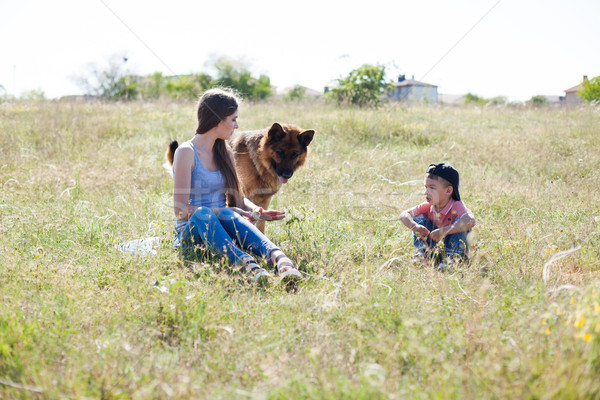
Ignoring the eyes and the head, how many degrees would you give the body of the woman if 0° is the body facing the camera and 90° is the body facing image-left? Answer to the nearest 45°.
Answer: approximately 315°

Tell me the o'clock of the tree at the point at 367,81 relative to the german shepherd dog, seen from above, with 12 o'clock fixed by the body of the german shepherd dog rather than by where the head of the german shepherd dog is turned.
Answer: The tree is roughly at 8 o'clock from the german shepherd dog.

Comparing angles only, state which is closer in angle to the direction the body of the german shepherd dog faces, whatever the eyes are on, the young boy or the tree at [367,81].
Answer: the young boy

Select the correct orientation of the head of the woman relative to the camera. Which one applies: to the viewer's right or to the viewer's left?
to the viewer's right

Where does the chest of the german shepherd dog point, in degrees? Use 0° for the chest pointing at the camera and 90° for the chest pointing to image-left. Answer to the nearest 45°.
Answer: approximately 315°

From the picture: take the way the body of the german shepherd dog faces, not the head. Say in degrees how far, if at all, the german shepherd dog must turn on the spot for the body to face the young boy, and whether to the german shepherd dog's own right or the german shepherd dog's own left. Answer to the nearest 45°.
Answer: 0° — it already faces them

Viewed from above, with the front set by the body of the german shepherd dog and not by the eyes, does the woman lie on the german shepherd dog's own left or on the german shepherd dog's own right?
on the german shepherd dog's own right
